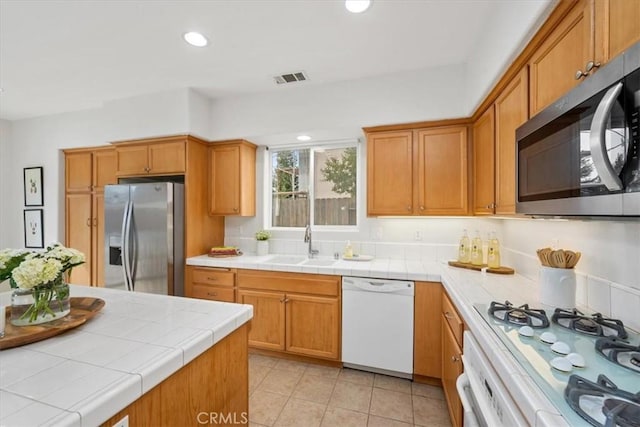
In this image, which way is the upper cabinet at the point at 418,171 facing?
toward the camera

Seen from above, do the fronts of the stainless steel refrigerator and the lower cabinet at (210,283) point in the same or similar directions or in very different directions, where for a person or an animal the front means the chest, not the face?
same or similar directions

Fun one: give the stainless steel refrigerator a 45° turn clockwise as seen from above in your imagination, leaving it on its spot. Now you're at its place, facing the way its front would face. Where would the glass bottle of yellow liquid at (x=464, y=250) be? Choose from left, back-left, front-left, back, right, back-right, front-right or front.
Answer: back-left

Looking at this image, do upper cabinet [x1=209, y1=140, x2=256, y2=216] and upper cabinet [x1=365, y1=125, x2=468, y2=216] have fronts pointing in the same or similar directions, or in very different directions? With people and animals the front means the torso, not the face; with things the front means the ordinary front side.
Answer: same or similar directions

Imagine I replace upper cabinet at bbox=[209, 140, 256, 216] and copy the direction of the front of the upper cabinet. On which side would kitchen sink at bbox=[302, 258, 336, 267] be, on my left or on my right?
on my left

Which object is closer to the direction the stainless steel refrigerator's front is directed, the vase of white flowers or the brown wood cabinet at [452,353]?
the vase of white flowers

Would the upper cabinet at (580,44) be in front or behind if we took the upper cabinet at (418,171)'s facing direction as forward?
in front

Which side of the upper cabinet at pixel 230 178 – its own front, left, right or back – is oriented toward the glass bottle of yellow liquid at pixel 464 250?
left

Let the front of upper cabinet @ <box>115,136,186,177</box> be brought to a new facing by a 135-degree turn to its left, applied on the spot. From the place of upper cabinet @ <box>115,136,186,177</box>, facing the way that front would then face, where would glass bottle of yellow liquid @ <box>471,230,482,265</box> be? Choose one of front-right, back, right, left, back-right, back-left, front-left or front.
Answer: front-right

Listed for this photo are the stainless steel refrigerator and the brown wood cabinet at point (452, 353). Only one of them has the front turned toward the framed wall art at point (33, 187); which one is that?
the brown wood cabinet

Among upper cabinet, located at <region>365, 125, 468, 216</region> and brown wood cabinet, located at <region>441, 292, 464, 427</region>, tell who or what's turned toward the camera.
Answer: the upper cabinet

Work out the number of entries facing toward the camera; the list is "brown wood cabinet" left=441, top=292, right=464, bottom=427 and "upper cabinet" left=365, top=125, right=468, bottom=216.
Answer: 1

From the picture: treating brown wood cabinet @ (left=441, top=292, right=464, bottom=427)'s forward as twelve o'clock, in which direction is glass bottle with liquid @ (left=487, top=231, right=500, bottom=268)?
The glass bottle with liquid is roughly at 4 o'clock from the brown wood cabinet.

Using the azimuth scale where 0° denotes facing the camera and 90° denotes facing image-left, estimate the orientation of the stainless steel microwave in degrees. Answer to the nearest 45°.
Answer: approximately 45°

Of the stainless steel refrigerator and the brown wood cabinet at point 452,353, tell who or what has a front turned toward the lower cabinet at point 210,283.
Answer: the brown wood cabinet

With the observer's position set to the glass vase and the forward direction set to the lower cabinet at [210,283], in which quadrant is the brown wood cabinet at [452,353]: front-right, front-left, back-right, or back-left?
front-right

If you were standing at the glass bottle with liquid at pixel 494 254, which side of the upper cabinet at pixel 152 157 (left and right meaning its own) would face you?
left
